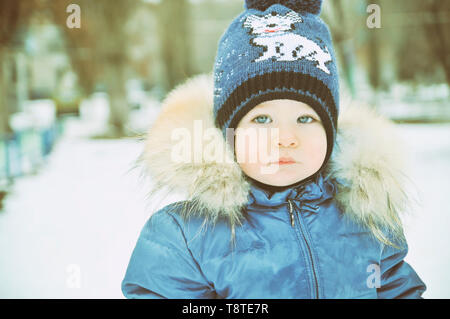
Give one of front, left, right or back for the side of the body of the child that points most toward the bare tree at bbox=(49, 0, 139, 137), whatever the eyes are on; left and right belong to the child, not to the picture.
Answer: back

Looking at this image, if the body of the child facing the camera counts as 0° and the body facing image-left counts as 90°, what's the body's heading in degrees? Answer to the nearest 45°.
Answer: approximately 0°

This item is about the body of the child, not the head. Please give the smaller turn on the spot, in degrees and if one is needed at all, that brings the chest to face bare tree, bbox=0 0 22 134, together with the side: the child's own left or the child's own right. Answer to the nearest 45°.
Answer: approximately 135° to the child's own right

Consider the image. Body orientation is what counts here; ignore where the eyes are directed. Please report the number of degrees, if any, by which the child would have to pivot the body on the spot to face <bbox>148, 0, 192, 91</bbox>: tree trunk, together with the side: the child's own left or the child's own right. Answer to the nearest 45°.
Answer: approximately 180°
